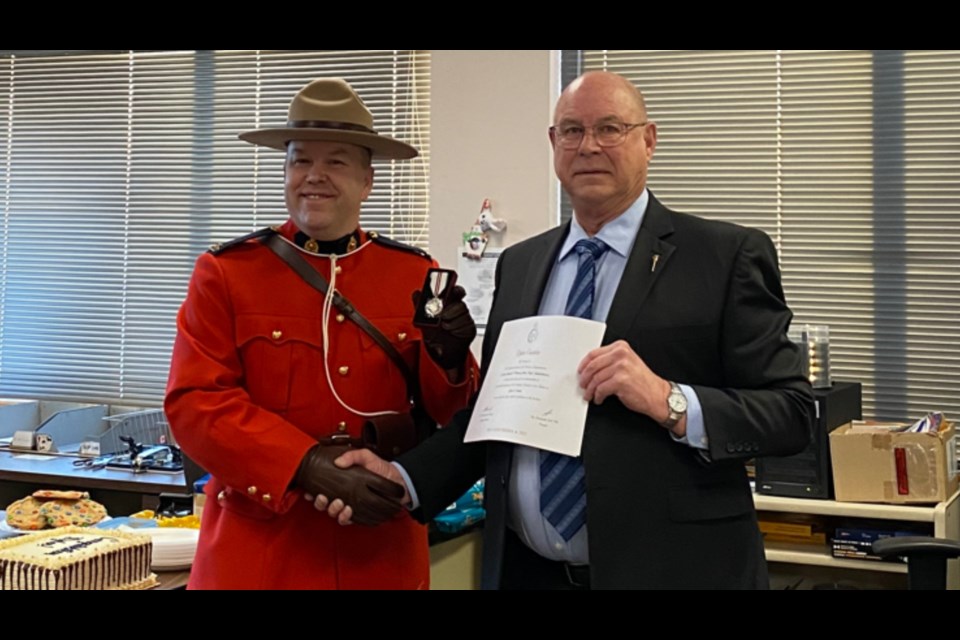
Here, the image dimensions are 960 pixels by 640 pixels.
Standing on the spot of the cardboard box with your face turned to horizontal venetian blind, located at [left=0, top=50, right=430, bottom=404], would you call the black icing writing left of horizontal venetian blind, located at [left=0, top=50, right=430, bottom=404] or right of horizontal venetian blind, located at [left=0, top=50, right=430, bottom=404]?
left

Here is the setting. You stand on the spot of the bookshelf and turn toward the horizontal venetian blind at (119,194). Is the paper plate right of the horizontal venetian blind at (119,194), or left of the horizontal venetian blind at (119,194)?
left

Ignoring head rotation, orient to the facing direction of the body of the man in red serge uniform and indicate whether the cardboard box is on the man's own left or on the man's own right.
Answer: on the man's own left

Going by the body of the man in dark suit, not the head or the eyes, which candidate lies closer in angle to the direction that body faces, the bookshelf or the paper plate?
the paper plate

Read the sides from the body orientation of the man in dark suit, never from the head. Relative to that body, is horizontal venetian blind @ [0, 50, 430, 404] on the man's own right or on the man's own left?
on the man's own right

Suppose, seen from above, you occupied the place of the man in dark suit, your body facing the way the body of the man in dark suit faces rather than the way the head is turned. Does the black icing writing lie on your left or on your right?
on your right

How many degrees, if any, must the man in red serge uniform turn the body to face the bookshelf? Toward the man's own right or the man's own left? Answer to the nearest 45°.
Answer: approximately 135° to the man's own left

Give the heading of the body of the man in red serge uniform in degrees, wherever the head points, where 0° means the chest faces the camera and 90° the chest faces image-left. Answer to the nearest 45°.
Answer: approximately 0°
